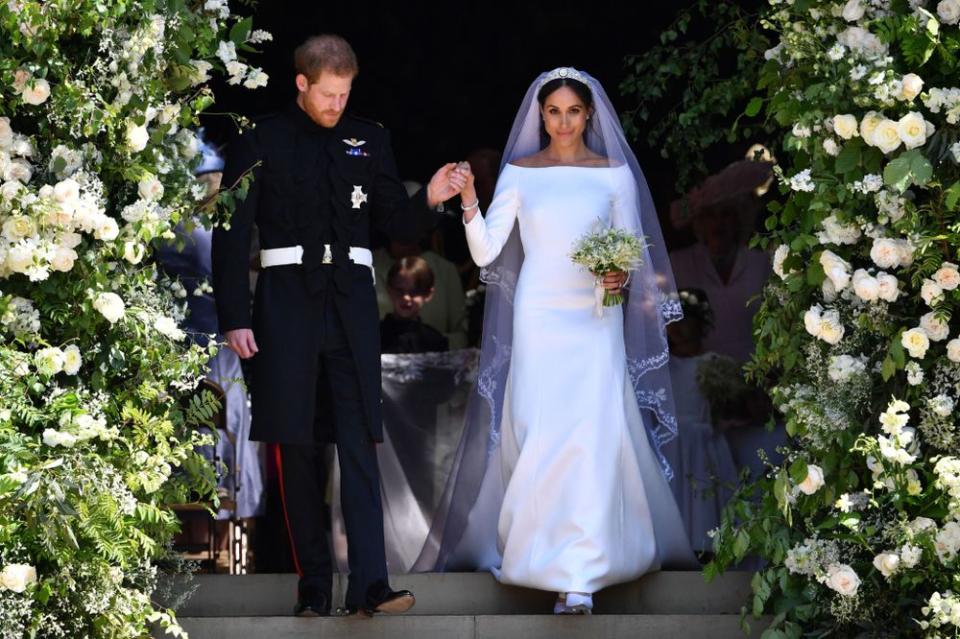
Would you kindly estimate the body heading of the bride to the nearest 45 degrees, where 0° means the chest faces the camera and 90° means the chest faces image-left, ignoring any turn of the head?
approximately 0°

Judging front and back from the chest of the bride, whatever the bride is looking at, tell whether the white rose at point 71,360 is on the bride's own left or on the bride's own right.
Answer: on the bride's own right

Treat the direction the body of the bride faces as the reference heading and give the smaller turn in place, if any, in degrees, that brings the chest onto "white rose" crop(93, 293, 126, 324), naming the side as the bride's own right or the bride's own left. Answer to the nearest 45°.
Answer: approximately 45° to the bride's own right

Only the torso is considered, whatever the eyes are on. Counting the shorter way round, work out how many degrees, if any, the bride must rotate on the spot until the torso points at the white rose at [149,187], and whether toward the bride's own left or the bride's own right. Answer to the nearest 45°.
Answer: approximately 45° to the bride's own right

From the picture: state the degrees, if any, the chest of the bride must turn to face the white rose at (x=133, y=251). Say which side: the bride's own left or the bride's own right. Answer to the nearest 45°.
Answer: approximately 45° to the bride's own right
